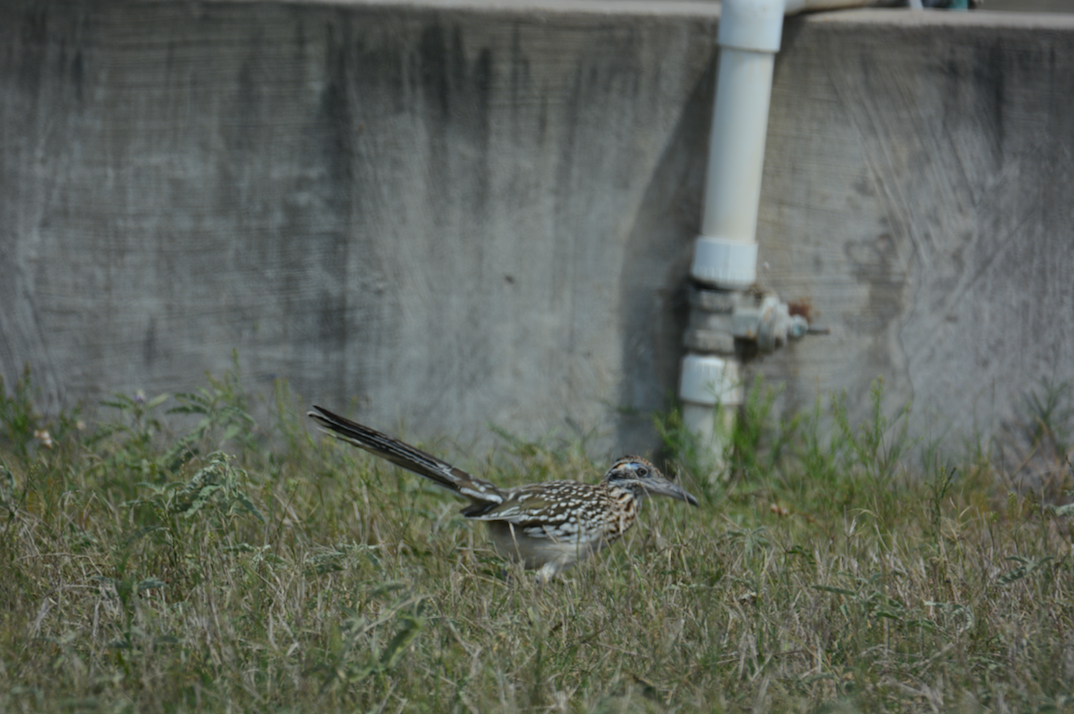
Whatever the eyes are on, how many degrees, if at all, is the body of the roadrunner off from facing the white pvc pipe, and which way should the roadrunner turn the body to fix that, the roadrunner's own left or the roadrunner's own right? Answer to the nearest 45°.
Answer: approximately 45° to the roadrunner's own left

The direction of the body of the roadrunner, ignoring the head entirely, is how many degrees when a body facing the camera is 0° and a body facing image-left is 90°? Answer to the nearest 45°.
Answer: approximately 270°
